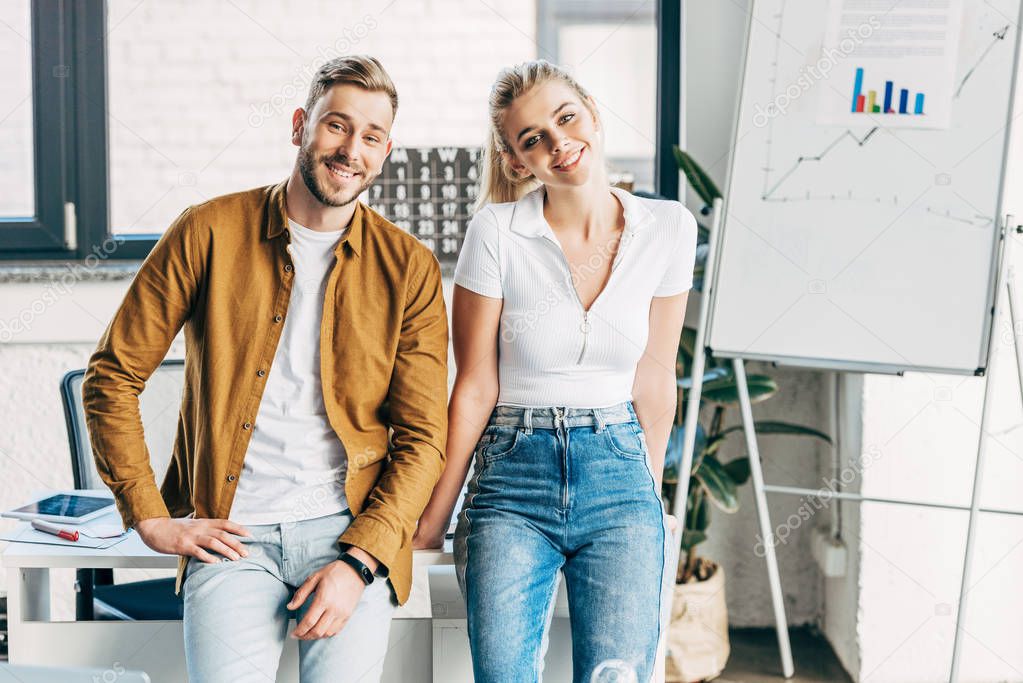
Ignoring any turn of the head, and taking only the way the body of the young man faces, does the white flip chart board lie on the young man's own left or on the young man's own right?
on the young man's own left

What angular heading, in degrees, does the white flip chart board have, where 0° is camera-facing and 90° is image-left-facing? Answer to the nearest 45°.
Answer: approximately 0°

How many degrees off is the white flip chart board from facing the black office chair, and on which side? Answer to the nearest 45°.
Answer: approximately 45° to its right

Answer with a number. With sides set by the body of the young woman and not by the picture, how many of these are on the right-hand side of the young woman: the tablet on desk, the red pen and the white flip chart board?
2

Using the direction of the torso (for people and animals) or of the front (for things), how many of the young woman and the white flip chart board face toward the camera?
2

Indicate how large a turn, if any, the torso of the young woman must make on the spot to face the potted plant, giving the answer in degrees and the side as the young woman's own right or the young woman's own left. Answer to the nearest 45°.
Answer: approximately 135° to the young woman's own left

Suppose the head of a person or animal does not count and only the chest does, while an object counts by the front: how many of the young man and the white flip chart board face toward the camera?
2

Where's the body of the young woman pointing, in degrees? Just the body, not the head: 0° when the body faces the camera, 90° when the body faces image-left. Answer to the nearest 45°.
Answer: approximately 0°

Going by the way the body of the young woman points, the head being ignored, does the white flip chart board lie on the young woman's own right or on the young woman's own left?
on the young woman's own left

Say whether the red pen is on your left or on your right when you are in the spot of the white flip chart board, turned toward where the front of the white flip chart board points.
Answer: on your right
